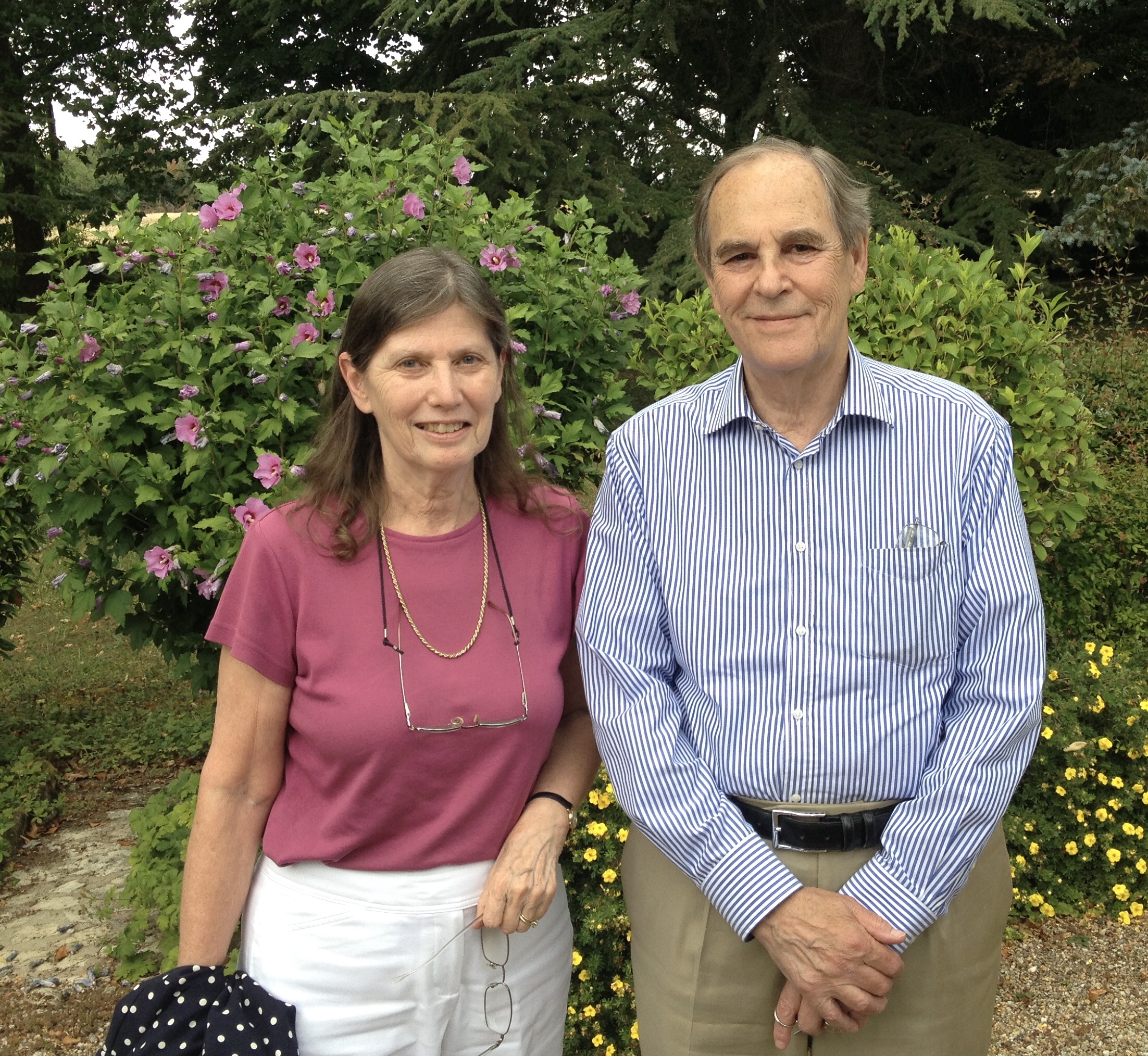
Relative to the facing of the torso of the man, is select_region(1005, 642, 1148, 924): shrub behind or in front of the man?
behind

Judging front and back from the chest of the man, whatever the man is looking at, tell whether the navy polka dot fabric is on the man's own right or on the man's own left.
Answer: on the man's own right

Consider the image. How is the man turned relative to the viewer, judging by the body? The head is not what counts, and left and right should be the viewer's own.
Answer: facing the viewer

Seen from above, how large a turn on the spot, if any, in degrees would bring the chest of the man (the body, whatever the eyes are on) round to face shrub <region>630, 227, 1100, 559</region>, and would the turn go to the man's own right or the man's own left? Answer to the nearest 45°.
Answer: approximately 180°

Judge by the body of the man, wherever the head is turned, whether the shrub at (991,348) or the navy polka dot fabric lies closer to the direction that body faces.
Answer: the navy polka dot fabric
